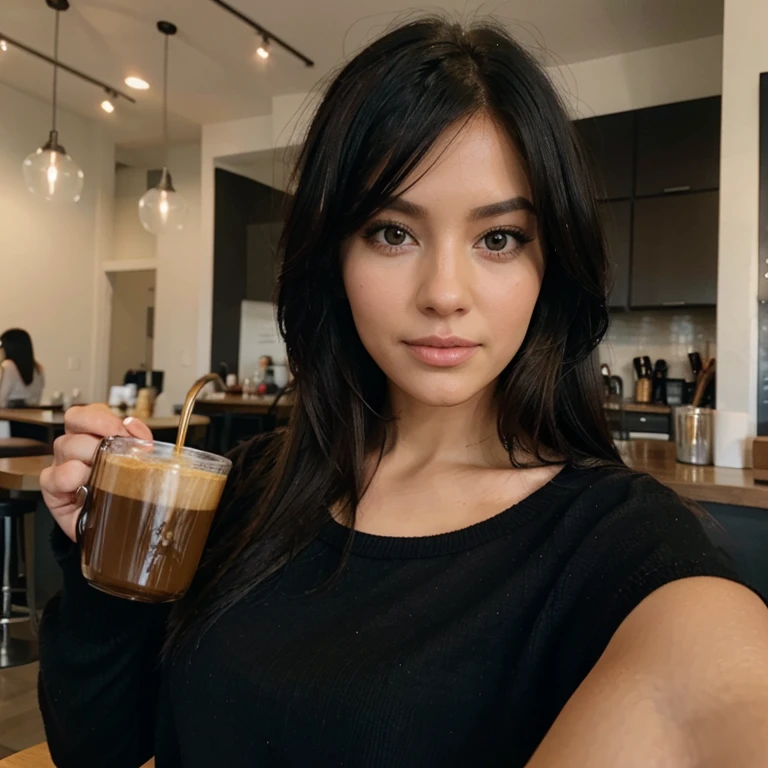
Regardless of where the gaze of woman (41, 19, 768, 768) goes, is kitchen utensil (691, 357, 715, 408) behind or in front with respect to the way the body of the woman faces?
behind

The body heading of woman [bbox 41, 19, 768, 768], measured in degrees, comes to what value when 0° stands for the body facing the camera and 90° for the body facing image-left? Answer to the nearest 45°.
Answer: approximately 0°

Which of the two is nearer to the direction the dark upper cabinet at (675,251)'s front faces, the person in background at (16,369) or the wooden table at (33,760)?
the wooden table

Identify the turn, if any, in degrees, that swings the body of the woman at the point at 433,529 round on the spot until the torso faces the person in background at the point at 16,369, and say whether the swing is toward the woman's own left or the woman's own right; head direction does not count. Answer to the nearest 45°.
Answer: approximately 135° to the woman's own right

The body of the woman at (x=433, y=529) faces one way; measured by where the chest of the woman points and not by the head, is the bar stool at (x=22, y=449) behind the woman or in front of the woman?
behind

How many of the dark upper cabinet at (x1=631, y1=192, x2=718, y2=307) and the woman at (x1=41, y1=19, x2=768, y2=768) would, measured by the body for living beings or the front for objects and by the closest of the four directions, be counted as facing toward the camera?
2

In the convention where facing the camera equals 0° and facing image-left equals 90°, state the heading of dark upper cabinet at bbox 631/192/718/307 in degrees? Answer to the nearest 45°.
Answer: approximately 0°

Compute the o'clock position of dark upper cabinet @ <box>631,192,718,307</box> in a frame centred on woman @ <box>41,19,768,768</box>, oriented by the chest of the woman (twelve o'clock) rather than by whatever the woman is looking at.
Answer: The dark upper cabinet is roughly at 7 o'clock from the woman.

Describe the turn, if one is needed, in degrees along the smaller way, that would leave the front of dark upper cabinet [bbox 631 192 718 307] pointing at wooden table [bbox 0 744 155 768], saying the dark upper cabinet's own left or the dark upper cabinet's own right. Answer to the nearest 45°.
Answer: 0° — it already faces it
